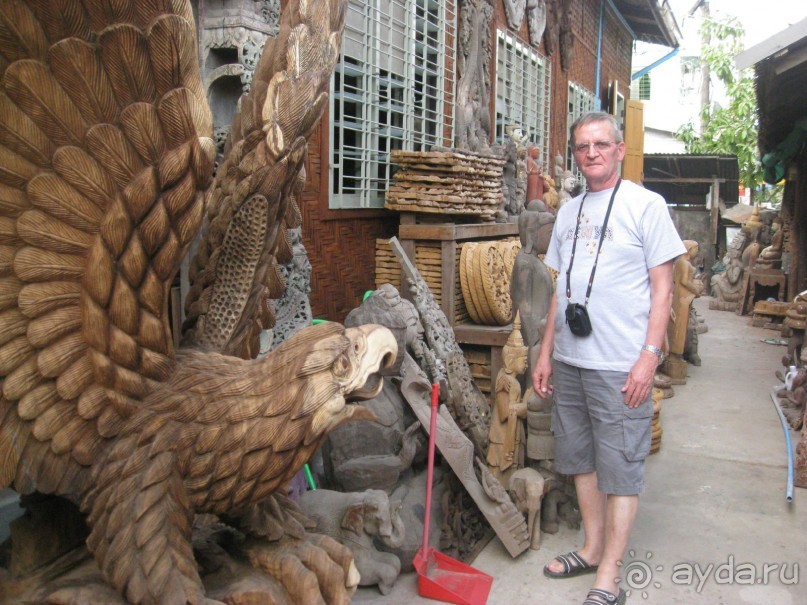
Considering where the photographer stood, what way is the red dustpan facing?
facing the viewer and to the right of the viewer

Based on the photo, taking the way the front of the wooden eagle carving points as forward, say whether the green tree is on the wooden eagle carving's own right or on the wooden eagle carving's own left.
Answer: on the wooden eagle carving's own left

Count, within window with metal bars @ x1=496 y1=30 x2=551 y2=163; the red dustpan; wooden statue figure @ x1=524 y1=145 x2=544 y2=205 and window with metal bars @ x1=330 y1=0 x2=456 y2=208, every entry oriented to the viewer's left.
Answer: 0

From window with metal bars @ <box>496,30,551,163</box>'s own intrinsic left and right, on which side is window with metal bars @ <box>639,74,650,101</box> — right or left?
on its left

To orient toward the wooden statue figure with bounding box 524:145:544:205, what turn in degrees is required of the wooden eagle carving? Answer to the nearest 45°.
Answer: approximately 45° to its left

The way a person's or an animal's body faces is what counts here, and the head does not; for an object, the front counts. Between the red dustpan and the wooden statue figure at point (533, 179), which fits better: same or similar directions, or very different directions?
same or similar directions

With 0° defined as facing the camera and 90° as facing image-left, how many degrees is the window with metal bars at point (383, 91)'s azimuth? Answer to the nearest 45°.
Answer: approximately 315°

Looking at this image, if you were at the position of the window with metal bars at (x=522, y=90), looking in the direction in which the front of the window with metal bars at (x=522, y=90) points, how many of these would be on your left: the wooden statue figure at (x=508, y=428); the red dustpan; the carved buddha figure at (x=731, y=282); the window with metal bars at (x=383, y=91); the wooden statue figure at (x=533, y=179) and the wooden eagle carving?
1

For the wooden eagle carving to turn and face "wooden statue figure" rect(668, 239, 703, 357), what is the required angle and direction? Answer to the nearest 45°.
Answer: approximately 45° to its left

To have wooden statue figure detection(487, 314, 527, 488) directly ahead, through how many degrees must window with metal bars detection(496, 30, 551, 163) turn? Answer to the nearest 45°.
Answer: approximately 45° to its right

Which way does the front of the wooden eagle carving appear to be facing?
to the viewer's right

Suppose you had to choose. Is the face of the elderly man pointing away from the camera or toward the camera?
toward the camera
